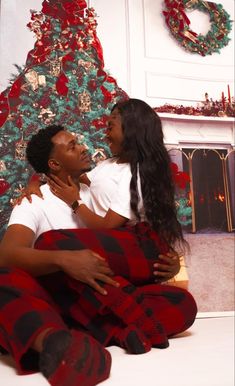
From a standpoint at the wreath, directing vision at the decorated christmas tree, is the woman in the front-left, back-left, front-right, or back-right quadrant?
front-left

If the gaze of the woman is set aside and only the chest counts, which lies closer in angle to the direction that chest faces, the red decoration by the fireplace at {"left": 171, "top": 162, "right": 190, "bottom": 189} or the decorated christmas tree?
the decorated christmas tree

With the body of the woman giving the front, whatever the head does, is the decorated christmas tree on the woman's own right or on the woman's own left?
on the woman's own right

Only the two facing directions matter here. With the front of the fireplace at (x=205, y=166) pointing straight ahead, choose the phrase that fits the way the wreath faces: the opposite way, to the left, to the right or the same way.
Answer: the same way

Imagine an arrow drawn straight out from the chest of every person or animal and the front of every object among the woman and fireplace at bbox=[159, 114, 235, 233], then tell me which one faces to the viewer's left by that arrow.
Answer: the woman

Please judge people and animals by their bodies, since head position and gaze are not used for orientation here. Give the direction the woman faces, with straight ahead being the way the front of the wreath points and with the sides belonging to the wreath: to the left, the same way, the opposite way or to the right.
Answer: to the right

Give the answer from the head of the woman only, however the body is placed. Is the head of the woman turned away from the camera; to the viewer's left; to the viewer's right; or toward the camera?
to the viewer's left

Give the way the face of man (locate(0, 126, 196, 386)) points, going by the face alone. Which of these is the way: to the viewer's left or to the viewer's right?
to the viewer's right

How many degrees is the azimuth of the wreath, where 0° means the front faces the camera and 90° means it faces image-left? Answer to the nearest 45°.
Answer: approximately 0°

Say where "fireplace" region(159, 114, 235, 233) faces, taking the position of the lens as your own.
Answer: facing the viewer

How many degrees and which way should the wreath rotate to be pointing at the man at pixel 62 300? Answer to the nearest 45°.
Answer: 0° — it already faces them

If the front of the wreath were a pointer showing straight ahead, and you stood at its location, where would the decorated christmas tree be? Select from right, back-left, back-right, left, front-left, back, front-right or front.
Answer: front-right

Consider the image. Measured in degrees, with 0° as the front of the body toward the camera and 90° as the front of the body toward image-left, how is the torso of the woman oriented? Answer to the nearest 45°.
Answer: approximately 90°

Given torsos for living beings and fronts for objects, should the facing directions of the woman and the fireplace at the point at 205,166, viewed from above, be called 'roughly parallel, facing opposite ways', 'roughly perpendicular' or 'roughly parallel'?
roughly perpendicular

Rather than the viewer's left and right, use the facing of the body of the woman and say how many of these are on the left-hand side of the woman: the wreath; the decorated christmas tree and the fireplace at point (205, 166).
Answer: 0

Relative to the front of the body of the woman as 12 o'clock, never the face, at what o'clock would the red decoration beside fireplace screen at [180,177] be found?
The red decoration beside fireplace screen is roughly at 4 o'clock from the woman.

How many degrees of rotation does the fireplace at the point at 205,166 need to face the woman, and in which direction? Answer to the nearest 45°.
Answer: approximately 45° to its right

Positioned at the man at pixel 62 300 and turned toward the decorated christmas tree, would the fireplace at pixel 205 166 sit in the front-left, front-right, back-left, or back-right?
front-right
